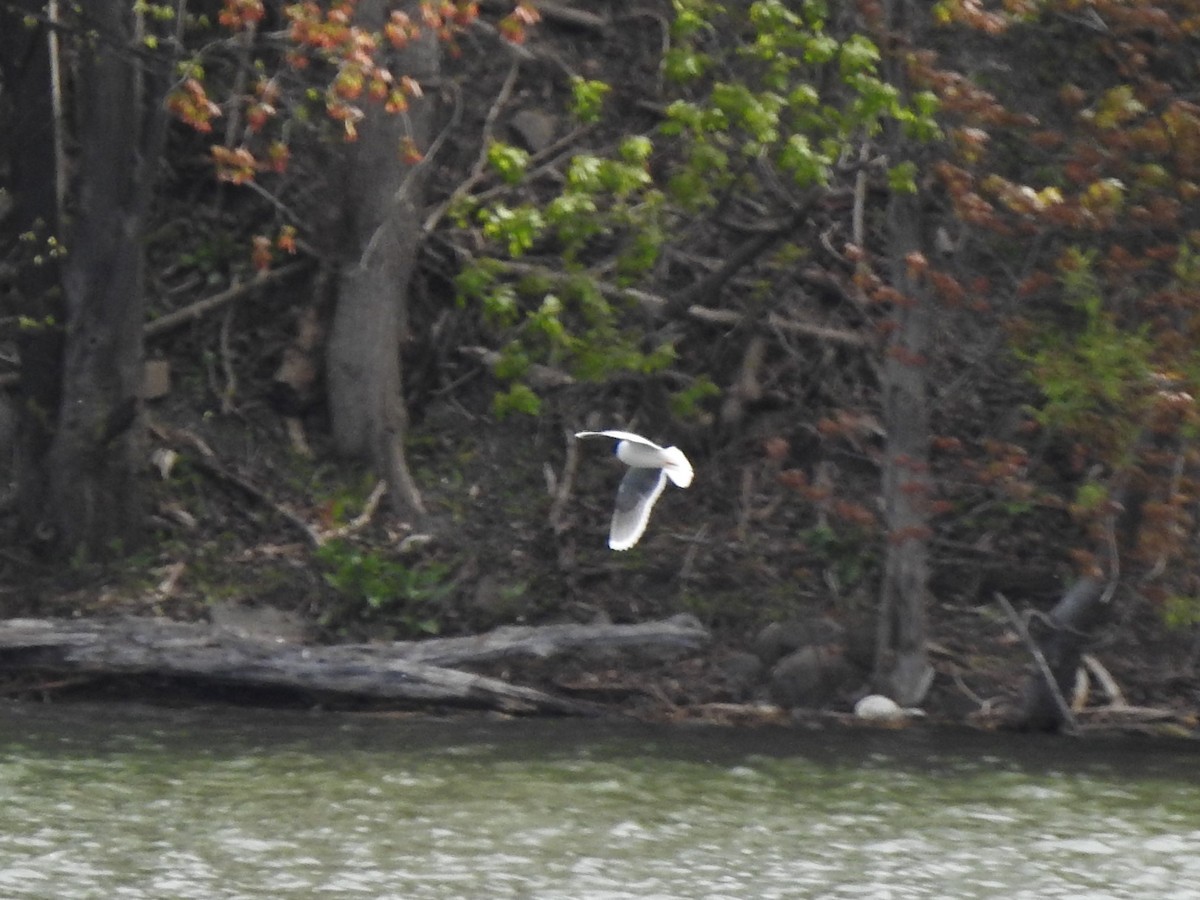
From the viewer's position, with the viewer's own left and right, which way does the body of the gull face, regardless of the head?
facing to the left of the viewer

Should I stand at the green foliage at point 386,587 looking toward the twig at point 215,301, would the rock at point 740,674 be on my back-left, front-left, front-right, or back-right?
back-right

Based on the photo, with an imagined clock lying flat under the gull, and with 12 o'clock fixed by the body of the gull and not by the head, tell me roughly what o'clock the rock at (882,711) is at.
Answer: The rock is roughly at 5 o'clock from the gull.

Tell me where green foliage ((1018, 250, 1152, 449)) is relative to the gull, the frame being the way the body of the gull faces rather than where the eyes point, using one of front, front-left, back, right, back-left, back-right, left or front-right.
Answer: back

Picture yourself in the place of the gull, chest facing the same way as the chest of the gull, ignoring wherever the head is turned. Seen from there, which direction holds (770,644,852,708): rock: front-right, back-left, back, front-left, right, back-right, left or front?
back-right

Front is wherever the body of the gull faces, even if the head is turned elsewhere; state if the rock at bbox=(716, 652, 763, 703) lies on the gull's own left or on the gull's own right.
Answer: on the gull's own right

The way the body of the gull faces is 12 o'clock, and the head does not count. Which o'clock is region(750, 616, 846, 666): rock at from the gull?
The rock is roughly at 4 o'clock from the gull.

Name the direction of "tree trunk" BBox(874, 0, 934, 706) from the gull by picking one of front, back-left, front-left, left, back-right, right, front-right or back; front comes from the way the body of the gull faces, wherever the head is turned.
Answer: back-right
